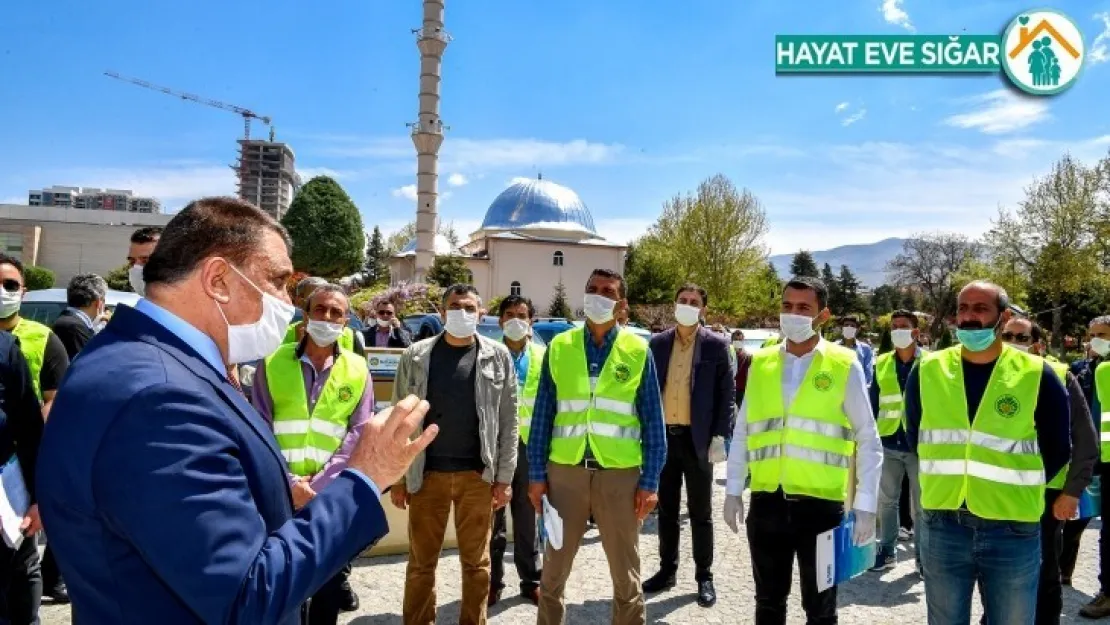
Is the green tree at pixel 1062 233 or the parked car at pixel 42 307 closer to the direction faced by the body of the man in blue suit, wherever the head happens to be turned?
the green tree

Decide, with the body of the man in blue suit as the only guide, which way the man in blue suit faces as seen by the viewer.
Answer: to the viewer's right

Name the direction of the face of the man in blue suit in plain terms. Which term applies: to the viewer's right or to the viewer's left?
to the viewer's right

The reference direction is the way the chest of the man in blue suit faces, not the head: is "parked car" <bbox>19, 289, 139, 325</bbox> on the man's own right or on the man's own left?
on the man's own left

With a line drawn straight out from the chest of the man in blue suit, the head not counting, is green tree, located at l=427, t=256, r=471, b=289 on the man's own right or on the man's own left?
on the man's own left

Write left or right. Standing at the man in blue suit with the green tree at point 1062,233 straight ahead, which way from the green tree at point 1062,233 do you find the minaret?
left

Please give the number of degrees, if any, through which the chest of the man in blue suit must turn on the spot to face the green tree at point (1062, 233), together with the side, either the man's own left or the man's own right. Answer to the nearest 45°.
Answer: approximately 45° to the man's own left
